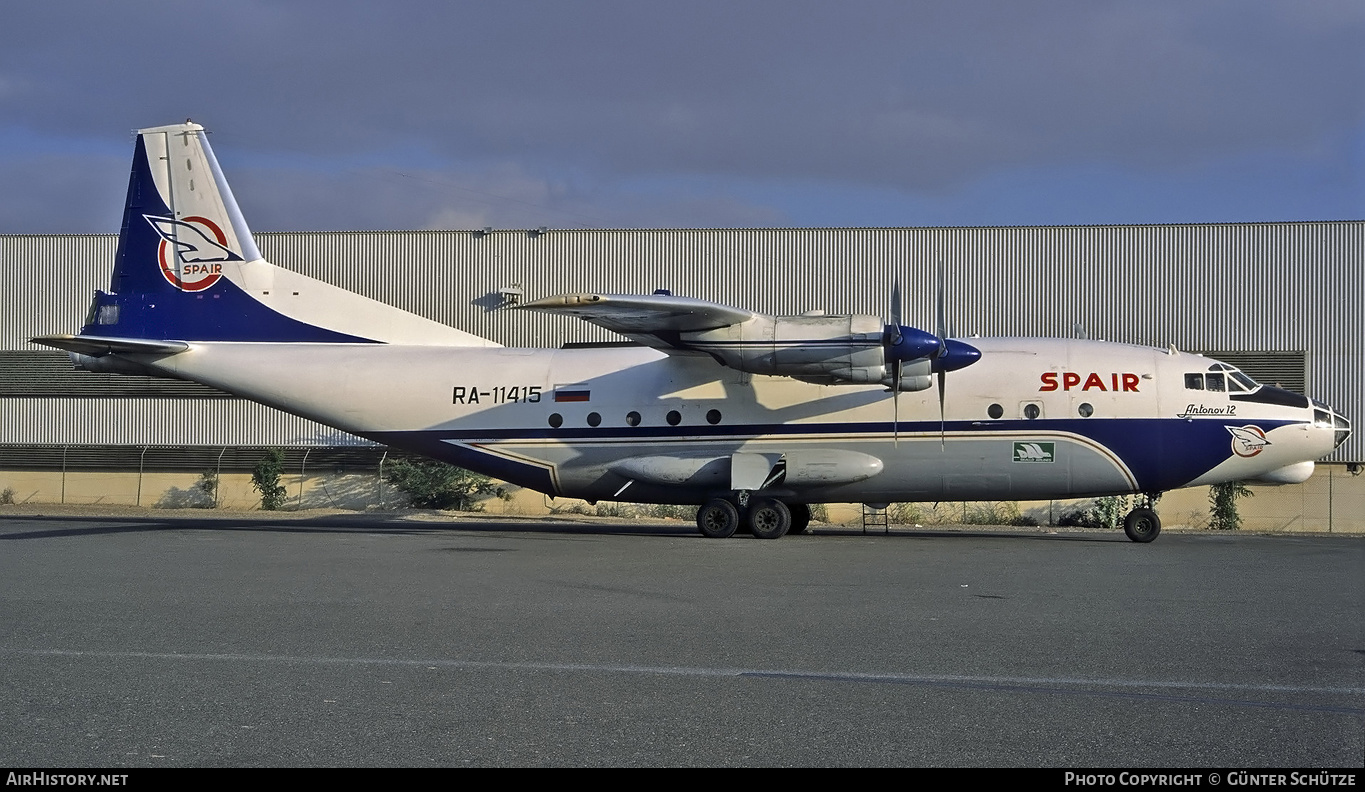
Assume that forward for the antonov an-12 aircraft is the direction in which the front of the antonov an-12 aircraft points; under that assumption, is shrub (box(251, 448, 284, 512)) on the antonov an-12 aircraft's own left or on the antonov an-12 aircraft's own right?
on the antonov an-12 aircraft's own left

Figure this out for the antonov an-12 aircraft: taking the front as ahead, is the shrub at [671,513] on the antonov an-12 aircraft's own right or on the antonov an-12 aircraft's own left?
on the antonov an-12 aircraft's own left

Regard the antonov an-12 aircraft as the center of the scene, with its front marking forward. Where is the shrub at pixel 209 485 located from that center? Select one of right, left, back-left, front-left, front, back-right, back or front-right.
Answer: back-left

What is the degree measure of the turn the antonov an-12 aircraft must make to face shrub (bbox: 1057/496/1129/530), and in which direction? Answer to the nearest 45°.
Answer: approximately 45° to its left

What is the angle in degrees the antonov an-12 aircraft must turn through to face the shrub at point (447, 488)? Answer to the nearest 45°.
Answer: approximately 135° to its left

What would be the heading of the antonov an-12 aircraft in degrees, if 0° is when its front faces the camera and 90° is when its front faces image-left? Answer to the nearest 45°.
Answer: approximately 270°

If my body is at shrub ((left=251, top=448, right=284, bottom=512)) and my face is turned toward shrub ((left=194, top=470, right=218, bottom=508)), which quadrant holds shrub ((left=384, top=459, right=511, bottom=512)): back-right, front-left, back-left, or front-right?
back-right
